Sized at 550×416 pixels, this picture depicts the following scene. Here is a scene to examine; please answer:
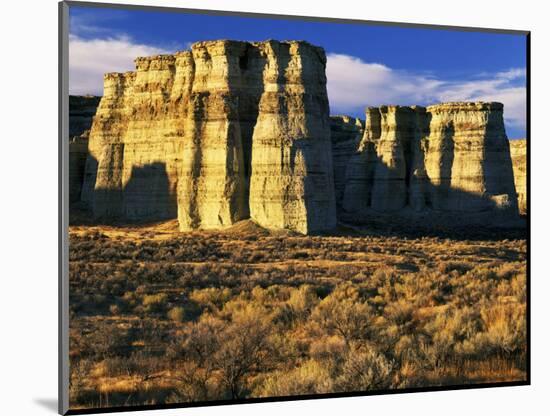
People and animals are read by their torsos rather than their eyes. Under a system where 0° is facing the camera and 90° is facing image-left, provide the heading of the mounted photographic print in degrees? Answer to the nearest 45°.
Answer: approximately 315°
